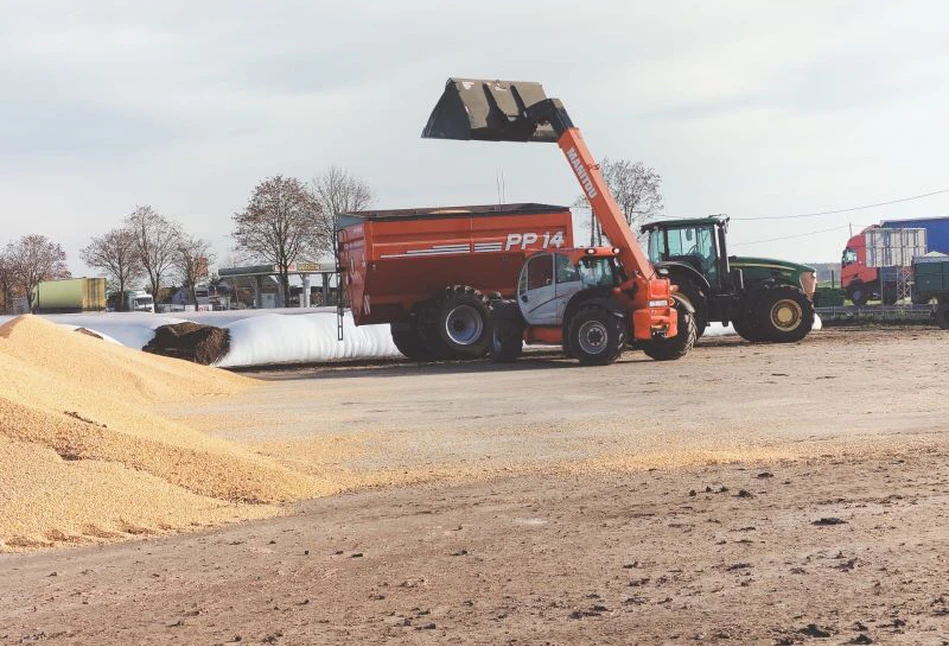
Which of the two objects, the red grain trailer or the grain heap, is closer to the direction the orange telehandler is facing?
the red grain trailer

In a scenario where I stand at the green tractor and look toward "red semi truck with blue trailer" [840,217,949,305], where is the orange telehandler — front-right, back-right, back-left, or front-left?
back-left

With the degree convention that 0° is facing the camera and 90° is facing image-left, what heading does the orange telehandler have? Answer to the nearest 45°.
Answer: approximately 135°

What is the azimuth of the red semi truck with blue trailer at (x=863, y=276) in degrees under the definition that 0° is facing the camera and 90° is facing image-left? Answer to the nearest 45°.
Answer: approximately 90°

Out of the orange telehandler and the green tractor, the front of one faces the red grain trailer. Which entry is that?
the orange telehandler

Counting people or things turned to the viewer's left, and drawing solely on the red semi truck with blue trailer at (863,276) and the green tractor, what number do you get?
1

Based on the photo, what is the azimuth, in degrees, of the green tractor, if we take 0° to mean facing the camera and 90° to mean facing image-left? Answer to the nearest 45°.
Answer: approximately 270°

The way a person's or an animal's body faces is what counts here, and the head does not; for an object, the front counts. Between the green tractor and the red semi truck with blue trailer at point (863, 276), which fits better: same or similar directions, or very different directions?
very different directions

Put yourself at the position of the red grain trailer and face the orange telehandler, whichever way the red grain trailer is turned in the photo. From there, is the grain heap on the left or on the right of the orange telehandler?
right

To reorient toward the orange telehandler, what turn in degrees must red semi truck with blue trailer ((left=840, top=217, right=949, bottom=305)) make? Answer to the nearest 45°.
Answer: approximately 90° to its left

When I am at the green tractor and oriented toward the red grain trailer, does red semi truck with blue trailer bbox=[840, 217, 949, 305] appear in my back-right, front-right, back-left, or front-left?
back-right
